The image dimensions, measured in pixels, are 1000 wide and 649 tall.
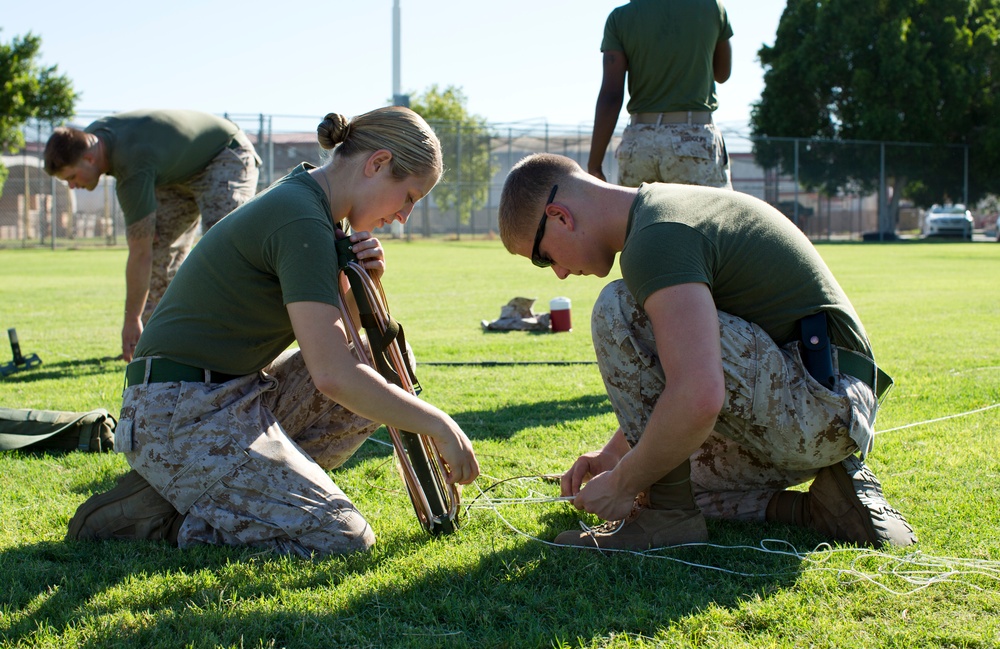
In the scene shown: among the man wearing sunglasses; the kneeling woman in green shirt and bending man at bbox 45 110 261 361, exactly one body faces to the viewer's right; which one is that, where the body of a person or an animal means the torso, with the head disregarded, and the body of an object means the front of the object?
the kneeling woman in green shirt

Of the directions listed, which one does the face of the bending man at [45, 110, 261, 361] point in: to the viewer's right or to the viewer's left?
to the viewer's left

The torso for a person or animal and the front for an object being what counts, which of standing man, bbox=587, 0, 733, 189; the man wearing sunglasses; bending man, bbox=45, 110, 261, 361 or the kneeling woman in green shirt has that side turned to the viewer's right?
the kneeling woman in green shirt

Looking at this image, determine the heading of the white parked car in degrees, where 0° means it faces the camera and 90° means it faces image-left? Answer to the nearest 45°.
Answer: approximately 0°

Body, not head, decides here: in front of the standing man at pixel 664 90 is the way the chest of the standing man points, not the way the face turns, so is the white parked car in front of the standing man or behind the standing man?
in front

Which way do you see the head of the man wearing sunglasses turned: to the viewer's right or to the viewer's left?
to the viewer's left

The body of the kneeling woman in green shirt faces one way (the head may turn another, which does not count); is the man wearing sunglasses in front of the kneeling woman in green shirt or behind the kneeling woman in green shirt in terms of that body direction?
in front

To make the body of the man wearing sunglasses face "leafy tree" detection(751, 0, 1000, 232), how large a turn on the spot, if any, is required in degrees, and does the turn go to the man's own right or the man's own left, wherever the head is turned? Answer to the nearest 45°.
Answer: approximately 90° to the man's own right

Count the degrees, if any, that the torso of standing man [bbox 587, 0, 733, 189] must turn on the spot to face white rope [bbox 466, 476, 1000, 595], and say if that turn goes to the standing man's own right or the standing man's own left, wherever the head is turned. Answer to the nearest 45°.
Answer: approximately 180°

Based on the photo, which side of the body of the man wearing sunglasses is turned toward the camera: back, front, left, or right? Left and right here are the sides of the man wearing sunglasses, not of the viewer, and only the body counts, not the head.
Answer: left

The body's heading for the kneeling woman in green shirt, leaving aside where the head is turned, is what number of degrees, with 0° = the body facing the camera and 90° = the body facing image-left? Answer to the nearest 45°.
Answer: approximately 270°

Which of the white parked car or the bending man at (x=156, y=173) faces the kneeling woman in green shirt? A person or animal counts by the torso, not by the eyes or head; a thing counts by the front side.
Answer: the white parked car

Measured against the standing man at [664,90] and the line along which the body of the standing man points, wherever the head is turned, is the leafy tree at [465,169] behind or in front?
in front

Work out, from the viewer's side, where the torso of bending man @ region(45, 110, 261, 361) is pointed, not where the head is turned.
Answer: to the viewer's left
